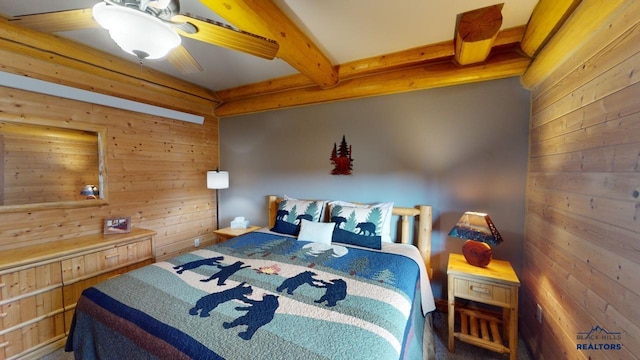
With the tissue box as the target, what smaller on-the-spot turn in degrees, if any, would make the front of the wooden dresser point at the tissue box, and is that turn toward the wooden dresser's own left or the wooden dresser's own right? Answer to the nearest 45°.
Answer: approximately 45° to the wooden dresser's own left

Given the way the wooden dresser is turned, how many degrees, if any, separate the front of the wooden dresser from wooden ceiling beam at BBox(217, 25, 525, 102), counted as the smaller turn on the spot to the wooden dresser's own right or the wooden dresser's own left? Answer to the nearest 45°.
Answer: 0° — it already faces it

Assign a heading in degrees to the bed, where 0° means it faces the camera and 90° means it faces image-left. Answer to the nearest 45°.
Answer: approximately 45°

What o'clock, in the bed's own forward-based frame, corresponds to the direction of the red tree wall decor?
The red tree wall decor is roughly at 6 o'clock from the bed.

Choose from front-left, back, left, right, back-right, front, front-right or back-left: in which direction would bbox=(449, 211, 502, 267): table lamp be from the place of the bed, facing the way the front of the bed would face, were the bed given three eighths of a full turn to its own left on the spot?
front

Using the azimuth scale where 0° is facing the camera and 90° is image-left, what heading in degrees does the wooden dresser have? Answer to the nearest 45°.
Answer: approximately 315°

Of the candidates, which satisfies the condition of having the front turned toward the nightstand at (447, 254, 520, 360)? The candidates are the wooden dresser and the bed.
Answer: the wooden dresser

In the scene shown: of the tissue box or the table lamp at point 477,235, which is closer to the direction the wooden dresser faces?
the table lamp

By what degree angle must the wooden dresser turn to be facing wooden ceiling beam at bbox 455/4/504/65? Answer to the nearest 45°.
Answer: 0° — it already faces it

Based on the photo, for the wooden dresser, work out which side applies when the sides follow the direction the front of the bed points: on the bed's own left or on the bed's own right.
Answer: on the bed's own right

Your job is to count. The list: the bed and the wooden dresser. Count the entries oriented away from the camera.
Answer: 0
